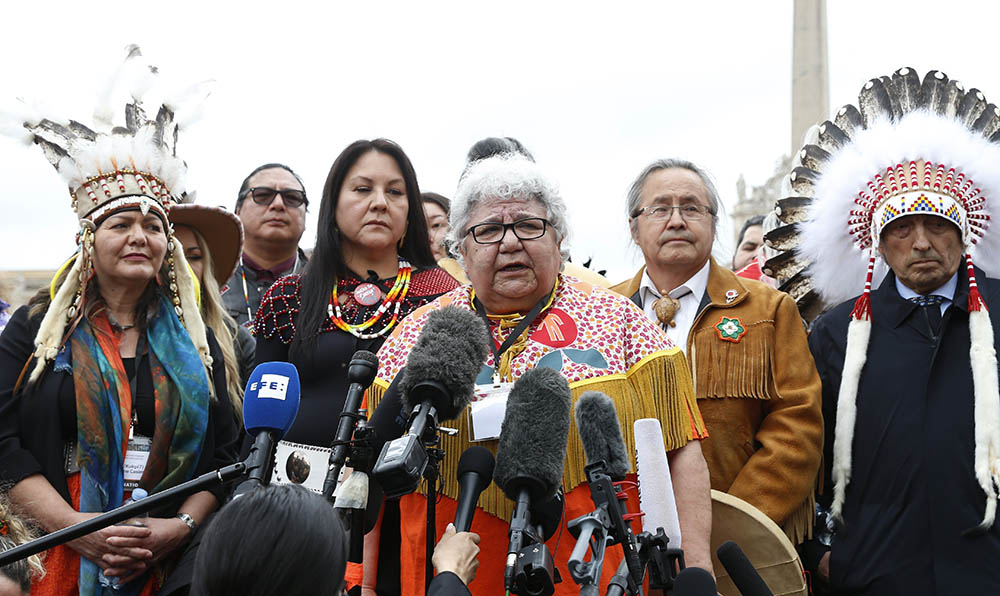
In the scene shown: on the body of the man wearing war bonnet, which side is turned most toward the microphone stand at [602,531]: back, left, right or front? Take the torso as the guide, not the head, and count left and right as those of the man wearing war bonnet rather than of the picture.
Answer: front

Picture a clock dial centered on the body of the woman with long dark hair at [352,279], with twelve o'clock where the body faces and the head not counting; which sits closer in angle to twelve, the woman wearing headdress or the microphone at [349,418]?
the microphone

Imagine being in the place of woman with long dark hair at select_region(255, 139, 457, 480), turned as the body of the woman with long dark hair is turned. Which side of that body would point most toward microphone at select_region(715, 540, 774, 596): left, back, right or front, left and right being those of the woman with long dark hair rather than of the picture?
front

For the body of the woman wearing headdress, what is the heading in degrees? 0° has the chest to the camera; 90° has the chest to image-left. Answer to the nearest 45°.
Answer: approximately 315°

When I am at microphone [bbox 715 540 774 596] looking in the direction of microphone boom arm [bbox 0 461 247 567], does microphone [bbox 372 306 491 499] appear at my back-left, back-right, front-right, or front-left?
front-right

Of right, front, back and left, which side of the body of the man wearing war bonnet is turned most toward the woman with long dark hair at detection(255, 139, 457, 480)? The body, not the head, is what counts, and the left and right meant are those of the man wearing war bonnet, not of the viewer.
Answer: right

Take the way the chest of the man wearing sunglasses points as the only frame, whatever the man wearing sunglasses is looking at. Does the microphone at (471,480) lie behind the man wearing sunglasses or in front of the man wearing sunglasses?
in front

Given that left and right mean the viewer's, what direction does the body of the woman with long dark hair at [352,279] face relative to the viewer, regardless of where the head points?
facing the viewer and to the right of the viewer

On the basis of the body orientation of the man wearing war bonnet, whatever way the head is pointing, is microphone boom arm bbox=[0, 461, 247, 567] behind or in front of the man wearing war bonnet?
in front

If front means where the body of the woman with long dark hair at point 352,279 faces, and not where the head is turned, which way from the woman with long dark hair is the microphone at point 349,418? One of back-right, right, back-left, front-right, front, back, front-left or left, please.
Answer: front-right

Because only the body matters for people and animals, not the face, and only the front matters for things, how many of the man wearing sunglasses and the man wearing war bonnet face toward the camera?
2

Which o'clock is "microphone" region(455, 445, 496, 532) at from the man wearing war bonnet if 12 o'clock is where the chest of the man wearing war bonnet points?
The microphone is roughly at 1 o'clock from the man wearing war bonnet.

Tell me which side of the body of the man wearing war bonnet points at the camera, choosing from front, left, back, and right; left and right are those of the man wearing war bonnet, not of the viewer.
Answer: front

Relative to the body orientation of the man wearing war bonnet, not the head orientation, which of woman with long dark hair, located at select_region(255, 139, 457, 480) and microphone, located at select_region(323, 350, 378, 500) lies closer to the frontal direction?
the microphone

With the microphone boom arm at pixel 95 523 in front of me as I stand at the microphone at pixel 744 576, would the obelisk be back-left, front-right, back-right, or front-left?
back-right
